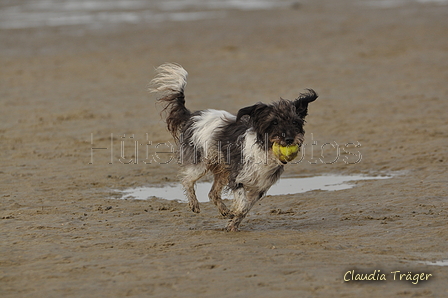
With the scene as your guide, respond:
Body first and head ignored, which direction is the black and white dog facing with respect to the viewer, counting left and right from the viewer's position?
facing the viewer and to the right of the viewer
